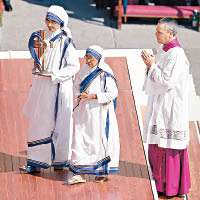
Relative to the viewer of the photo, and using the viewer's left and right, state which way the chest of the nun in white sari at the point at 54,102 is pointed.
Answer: facing the viewer and to the left of the viewer

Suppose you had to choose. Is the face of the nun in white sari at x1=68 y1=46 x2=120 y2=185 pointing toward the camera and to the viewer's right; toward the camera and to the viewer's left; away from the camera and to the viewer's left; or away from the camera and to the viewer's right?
toward the camera and to the viewer's left

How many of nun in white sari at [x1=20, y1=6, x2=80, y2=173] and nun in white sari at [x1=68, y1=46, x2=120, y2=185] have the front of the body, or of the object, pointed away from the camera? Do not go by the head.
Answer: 0

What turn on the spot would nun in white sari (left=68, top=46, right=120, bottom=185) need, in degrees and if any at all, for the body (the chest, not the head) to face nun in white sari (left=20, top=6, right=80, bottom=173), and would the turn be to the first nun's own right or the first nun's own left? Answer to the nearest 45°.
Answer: approximately 45° to the first nun's own right
